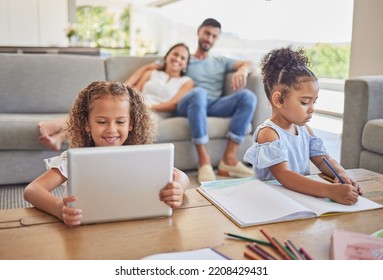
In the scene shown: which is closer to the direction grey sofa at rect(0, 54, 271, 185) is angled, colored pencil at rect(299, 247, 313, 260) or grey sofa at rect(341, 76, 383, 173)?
the colored pencil

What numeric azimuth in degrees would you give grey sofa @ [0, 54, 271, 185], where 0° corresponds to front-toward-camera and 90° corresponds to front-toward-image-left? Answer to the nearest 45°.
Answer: approximately 0°

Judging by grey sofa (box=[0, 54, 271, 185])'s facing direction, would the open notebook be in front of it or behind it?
in front

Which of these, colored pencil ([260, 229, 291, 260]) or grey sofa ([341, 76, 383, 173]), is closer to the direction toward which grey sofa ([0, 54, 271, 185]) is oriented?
the colored pencil

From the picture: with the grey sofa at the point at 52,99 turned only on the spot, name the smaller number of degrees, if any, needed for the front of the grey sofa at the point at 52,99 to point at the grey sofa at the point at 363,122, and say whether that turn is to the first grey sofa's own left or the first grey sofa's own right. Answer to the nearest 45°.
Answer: approximately 45° to the first grey sofa's own left

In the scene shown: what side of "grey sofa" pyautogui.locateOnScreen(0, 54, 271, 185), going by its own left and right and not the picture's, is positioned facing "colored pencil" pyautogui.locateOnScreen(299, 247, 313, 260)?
front
